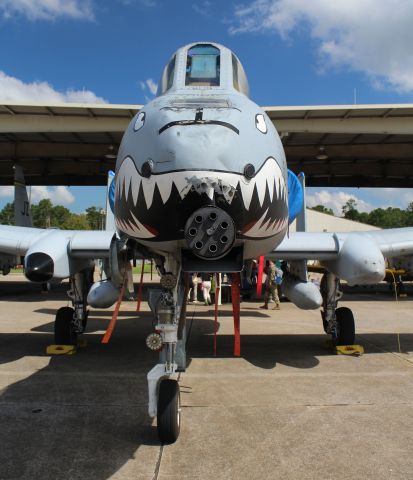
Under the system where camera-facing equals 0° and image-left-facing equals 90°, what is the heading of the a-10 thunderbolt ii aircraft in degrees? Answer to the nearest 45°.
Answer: approximately 0°

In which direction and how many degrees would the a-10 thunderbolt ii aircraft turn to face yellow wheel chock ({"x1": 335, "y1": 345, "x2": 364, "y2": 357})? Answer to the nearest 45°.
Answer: approximately 135° to its left

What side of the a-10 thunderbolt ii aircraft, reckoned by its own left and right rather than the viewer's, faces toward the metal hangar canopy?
back
